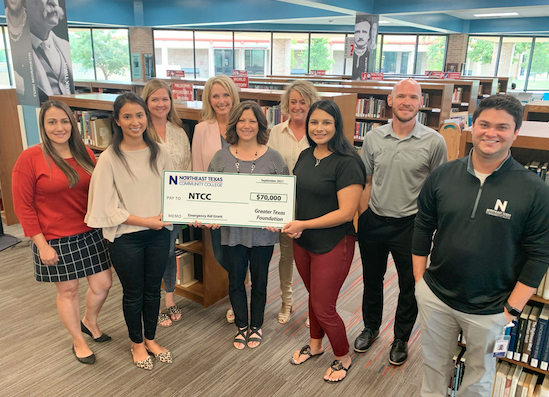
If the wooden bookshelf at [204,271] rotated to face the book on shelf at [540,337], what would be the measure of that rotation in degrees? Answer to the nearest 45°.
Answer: approximately 90° to its left

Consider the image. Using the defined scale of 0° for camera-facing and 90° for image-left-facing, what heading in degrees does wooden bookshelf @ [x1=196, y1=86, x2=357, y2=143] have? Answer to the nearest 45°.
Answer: approximately 45°

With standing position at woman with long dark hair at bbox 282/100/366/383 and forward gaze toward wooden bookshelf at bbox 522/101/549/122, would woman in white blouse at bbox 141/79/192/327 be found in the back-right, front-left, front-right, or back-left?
back-left

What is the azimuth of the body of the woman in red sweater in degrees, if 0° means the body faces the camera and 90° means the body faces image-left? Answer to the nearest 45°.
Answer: approximately 315°

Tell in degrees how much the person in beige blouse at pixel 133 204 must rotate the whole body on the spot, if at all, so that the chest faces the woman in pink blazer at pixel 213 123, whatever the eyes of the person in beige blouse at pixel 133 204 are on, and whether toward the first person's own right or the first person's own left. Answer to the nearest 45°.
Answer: approximately 90° to the first person's own left

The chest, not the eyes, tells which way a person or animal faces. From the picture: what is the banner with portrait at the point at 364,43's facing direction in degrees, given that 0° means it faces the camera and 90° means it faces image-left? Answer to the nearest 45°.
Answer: approximately 0°

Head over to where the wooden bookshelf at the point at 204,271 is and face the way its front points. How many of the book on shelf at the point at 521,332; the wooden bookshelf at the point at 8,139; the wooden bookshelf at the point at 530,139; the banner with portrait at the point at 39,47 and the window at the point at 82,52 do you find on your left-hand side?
2
